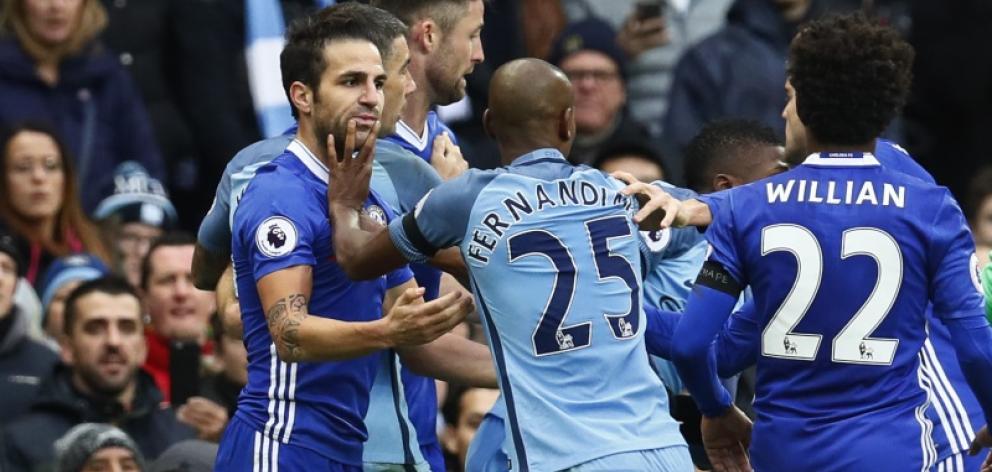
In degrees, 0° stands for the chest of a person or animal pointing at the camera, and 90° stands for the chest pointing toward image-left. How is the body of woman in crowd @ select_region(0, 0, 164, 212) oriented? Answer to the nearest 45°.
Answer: approximately 0°

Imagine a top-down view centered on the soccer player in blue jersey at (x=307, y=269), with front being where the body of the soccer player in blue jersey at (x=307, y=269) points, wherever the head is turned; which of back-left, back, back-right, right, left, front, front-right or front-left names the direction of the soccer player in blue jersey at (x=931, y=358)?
front-left

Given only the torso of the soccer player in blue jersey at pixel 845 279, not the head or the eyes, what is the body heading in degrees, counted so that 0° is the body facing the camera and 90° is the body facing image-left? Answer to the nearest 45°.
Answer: approximately 180°
